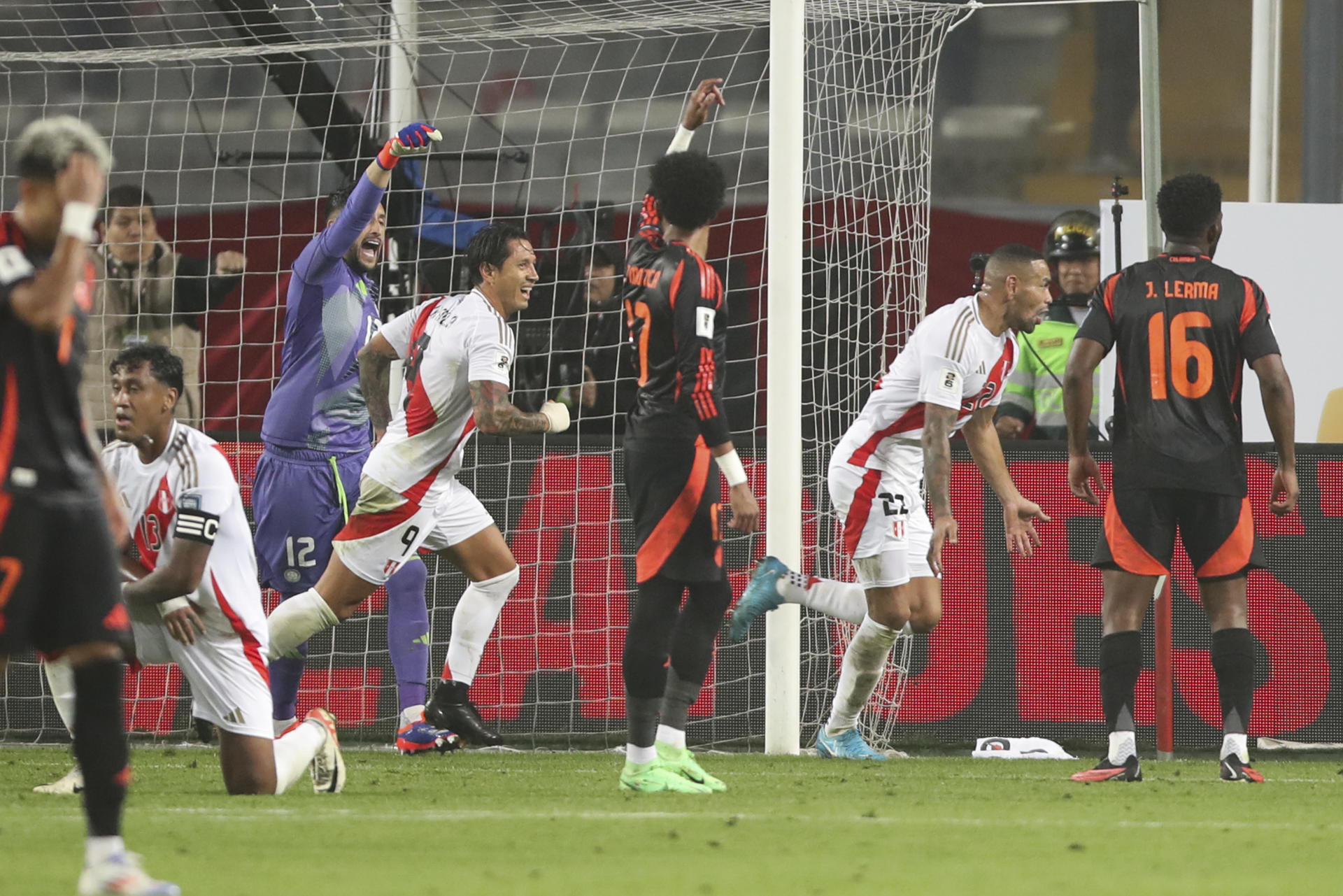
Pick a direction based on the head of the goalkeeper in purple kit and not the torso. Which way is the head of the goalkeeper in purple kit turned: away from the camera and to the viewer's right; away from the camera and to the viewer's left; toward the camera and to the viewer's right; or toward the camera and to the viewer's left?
toward the camera and to the viewer's right

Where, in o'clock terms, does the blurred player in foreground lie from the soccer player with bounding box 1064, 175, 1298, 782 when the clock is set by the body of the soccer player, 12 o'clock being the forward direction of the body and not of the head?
The blurred player in foreground is roughly at 7 o'clock from the soccer player.

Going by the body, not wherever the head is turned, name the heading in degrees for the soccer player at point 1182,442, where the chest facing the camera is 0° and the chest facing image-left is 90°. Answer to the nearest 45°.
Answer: approximately 180°

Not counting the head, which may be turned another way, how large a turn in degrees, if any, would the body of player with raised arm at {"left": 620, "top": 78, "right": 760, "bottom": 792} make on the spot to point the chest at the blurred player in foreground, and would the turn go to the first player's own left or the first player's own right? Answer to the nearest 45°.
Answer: approximately 180°

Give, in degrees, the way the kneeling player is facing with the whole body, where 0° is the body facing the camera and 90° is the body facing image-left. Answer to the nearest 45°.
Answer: approximately 45°

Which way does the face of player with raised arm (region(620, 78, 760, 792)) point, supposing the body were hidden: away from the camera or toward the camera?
away from the camera

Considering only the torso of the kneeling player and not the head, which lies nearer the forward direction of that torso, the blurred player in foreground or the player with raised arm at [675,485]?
the blurred player in foreground

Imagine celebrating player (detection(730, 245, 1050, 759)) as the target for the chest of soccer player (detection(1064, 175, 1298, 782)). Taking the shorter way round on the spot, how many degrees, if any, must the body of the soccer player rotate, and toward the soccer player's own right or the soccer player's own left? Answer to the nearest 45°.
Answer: approximately 45° to the soccer player's own left

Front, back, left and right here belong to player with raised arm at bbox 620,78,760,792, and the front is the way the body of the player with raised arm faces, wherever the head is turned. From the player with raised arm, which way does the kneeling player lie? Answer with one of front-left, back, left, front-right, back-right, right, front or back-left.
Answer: back-left

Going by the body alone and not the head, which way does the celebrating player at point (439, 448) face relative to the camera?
to the viewer's right

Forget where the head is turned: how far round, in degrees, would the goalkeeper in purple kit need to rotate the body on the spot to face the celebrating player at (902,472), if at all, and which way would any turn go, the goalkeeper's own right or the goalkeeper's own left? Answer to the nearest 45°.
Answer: approximately 45° to the goalkeeper's own left

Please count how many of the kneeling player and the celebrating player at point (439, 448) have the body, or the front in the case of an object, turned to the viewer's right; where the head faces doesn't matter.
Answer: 1

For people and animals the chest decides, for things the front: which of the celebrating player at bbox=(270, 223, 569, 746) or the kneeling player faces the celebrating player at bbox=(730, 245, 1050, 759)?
the celebrating player at bbox=(270, 223, 569, 746)

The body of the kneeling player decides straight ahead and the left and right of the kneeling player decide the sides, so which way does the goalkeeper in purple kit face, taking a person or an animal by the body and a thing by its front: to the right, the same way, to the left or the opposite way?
to the left
